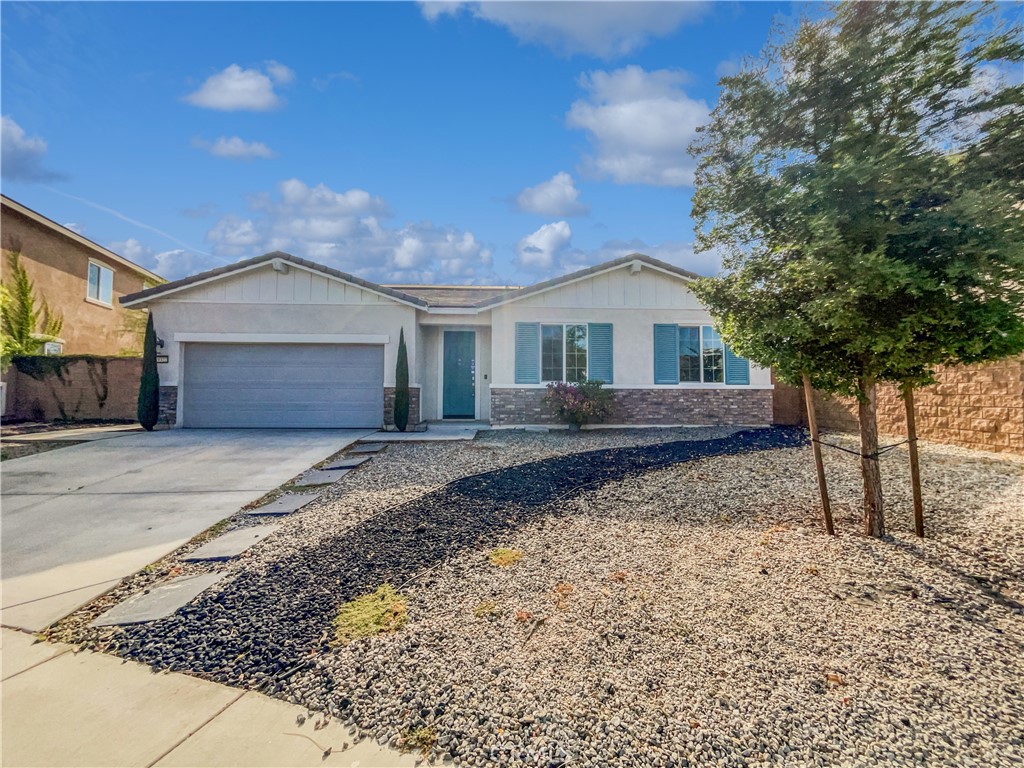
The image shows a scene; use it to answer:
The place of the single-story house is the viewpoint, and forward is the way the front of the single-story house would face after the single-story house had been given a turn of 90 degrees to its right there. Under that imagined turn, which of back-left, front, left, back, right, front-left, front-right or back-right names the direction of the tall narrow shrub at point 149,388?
front

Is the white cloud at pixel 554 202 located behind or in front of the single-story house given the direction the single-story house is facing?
behind

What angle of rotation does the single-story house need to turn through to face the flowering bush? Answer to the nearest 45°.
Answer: approximately 90° to its left

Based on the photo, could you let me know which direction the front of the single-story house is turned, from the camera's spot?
facing the viewer

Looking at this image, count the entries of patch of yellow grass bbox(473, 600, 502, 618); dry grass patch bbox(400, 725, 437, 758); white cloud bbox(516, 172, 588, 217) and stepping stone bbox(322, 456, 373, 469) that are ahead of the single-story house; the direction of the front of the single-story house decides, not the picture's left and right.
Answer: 3

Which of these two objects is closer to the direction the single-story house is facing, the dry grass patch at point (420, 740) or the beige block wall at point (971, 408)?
the dry grass patch

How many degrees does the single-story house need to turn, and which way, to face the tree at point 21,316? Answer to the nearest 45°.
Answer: approximately 90° to its right

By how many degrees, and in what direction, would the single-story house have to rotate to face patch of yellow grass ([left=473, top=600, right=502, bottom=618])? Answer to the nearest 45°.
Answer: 0° — it already faces it

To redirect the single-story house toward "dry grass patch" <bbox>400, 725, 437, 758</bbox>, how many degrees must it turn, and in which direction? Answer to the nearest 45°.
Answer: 0° — it already faces it

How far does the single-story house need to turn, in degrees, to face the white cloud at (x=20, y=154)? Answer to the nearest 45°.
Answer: approximately 90° to its right

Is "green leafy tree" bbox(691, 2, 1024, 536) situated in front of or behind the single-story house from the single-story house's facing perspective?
in front
